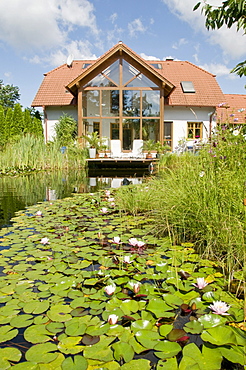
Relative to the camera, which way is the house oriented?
toward the camera

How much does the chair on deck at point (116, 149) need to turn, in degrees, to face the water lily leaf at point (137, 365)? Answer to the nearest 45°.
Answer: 0° — it already faces it

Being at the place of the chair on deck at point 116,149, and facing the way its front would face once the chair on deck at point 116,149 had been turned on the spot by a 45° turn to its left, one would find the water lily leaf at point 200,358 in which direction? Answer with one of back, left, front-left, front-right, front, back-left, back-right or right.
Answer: front-right

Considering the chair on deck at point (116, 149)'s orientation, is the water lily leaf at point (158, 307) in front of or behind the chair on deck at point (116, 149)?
in front

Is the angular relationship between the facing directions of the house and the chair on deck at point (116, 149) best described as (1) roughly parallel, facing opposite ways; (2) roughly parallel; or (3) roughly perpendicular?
roughly parallel

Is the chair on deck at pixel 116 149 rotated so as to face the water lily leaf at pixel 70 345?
yes

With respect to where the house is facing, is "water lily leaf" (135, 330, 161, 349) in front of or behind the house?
in front

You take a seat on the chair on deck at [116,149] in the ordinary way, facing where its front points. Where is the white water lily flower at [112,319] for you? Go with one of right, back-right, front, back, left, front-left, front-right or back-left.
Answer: front

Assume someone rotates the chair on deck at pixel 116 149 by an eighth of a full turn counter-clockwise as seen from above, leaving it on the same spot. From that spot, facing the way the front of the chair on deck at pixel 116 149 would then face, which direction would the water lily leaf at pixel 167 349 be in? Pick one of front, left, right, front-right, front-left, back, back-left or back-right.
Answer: front-right

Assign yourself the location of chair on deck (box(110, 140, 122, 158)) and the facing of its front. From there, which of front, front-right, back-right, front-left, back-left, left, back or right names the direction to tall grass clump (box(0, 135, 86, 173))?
front-right

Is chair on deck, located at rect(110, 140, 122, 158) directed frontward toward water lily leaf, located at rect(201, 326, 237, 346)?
yes

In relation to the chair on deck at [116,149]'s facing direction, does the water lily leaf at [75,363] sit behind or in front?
in front

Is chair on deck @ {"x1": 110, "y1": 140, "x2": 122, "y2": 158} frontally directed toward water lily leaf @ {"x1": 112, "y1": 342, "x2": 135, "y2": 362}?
yes

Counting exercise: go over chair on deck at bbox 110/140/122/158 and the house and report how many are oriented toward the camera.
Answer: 2

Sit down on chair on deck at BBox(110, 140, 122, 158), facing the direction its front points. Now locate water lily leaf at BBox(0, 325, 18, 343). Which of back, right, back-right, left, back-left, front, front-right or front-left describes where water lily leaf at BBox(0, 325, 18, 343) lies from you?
front

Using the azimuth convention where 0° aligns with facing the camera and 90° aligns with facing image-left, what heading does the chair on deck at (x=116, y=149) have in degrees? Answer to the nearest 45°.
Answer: approximately 0°

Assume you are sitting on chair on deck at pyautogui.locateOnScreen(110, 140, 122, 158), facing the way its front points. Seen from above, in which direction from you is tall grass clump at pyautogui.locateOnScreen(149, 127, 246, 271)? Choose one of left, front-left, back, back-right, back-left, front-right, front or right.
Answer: front

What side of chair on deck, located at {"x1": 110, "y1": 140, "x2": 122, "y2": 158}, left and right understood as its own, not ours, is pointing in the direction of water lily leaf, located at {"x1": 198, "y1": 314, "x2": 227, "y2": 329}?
front
